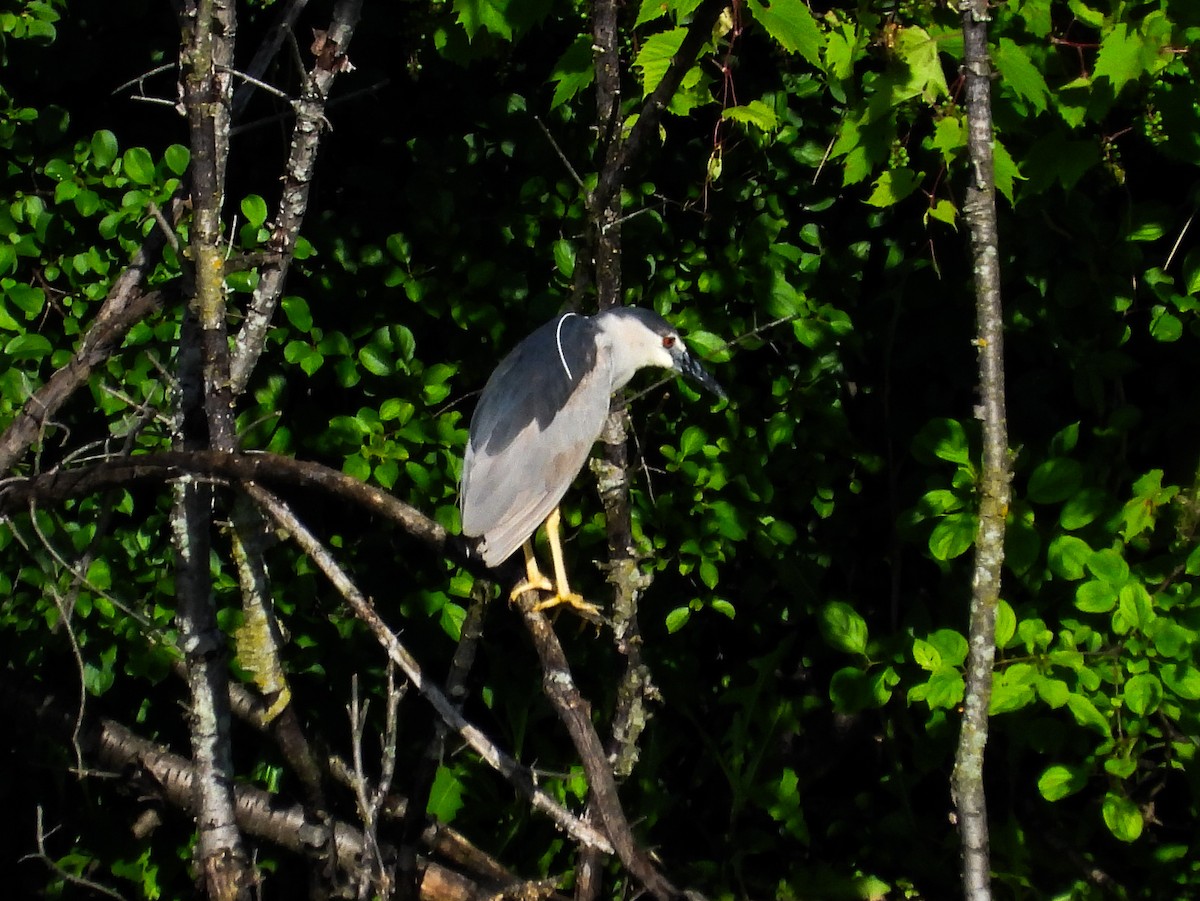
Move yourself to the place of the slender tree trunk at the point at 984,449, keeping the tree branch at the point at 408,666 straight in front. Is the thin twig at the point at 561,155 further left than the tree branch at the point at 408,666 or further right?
right

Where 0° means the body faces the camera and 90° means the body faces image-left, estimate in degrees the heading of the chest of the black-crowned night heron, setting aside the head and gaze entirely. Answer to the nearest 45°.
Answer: approximately 270°
